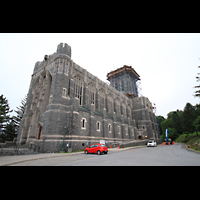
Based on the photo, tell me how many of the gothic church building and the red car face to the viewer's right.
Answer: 0

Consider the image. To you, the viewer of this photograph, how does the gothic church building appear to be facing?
facing the viewer and to the left of the viewer

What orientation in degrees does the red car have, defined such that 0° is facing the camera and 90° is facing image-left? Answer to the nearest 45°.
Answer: approximately 135°

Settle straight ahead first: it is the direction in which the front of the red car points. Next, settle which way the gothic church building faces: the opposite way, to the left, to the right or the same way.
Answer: to the left

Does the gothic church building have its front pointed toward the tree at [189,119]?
no

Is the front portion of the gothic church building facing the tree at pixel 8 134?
no

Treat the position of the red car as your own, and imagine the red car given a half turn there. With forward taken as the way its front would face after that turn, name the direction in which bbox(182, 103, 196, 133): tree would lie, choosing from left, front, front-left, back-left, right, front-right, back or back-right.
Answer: left

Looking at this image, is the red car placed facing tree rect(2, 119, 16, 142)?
yes
